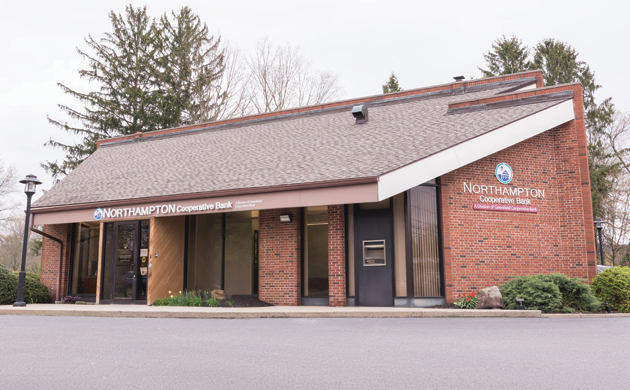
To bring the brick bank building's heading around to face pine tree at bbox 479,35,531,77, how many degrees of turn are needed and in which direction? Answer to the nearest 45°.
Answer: approximately 180°

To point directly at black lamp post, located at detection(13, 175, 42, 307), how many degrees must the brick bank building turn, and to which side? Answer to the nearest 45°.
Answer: approximately 45° to its right

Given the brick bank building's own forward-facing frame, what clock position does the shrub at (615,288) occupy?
The shrub is roughly at 8 o'clock from the brick bank building.

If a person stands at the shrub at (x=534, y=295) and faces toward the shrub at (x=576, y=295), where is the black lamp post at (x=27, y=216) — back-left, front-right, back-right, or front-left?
back-left

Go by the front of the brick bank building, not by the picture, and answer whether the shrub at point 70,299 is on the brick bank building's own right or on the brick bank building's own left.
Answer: on the brick bank building's own right

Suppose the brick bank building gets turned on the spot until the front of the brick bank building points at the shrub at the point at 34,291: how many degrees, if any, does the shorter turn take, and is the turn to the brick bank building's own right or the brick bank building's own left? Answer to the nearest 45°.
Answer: approximately 45° to the brick bank building's own right

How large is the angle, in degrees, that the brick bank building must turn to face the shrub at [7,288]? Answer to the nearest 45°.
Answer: approximately 45° to its right

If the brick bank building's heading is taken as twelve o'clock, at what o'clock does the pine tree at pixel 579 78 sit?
The pine tree is roughly at 6 o'clock from the brick bank building.

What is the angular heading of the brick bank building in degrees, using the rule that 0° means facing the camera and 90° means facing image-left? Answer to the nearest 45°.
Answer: approximately 45°

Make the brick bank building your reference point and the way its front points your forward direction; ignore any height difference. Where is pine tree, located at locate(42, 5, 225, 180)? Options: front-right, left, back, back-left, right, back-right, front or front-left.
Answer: right
